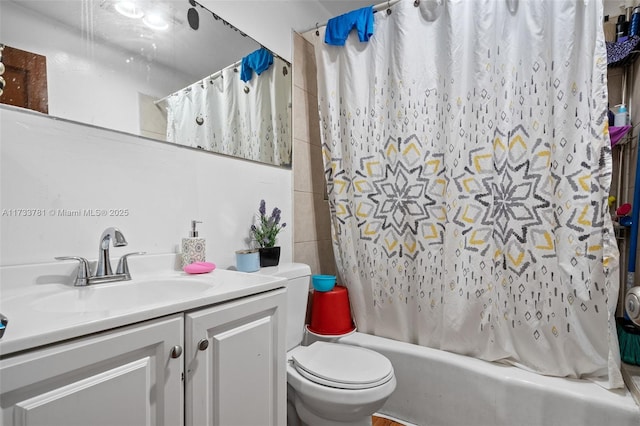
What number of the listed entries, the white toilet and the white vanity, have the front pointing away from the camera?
0

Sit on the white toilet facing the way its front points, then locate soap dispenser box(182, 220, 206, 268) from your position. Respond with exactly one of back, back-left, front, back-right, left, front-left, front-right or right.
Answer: back-right

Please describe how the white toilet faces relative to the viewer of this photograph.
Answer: facing the viewer and to the right of the viewer

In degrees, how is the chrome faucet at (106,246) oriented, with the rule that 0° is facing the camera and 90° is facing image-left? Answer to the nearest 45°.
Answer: approximately 315°

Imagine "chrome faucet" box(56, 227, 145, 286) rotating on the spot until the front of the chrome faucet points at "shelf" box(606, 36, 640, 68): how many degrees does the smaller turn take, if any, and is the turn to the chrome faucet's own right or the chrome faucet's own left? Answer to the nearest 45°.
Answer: approximately 45° to the chrome faucet's own left

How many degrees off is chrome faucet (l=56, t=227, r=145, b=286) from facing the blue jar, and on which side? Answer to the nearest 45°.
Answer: approximately 45° to its left

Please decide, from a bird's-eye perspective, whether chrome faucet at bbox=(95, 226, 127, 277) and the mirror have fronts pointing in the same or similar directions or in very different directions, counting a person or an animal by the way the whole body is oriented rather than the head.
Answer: same or similar directions

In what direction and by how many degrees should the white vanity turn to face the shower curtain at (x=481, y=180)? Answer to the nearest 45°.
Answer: approximately 45° to its left

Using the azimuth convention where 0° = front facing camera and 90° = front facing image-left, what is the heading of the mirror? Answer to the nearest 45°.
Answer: approximately 315°

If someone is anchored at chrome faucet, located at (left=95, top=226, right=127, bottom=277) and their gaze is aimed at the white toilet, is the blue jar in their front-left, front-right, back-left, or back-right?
front-left

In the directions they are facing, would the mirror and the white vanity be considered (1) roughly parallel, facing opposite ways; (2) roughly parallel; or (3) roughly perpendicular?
roughly parallel

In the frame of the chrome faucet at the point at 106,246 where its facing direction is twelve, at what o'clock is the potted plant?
The potted plant is roughly at 10 o'clock from the chrome faucet.
